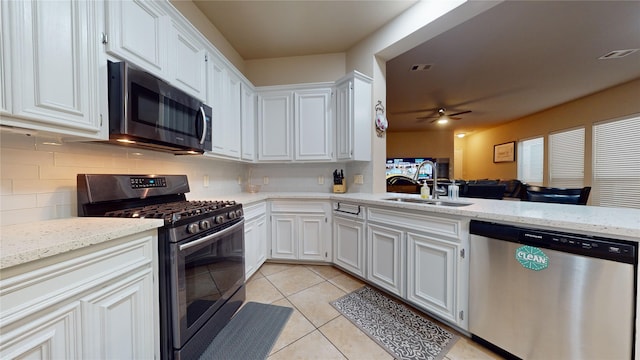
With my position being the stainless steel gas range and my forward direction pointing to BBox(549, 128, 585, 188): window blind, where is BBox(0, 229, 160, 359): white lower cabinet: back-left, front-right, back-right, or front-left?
back-right

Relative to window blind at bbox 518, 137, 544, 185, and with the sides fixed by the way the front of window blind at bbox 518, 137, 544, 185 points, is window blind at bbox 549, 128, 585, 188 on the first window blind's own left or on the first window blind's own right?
on the first window blind's own left

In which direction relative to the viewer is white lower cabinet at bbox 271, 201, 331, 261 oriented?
toward the camera

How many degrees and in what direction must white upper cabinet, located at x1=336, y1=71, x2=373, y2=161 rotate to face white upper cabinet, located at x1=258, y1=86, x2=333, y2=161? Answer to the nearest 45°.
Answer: approximately 45° to its right

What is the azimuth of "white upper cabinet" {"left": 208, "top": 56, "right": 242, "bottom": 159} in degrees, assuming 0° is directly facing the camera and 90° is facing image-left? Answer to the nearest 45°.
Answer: approximately 315°

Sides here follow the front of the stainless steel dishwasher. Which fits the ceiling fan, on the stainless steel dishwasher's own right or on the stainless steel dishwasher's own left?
on the stainless steel dishwasher's own right

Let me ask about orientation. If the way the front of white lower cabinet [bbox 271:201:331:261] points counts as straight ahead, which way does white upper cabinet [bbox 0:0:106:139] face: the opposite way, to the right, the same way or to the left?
to the left

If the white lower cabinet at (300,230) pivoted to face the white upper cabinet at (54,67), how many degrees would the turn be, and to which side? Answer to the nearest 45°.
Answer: approximately 45° to its right

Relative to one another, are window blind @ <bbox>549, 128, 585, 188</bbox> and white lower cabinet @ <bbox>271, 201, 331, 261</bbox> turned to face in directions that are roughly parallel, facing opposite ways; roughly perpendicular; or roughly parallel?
roughly perpendicular

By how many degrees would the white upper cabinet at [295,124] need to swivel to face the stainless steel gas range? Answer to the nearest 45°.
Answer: approximately 45° to its right

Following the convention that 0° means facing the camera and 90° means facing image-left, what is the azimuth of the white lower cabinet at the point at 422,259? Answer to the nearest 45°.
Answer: approximately 45°

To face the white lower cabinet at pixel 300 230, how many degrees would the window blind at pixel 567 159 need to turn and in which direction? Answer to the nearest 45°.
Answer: approximately 45° to its left

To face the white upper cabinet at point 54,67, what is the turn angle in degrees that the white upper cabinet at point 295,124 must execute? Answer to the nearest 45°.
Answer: approximately 45° to its right

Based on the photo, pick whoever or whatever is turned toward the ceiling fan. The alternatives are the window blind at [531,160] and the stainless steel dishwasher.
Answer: the window blind

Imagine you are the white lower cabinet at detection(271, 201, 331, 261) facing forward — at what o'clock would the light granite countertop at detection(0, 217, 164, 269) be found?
The light granite countertop is roughly at 1 o'clock from the white lower cabinet.

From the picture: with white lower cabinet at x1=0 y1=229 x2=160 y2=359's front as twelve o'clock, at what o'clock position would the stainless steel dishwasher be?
The stainless steel dishwasher is roughly at 12 o'clock from the white lower cabinet.

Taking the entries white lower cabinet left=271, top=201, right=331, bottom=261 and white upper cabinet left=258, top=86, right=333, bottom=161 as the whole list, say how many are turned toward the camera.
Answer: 2

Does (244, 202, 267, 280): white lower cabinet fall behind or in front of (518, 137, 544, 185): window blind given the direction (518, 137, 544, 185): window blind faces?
in front
